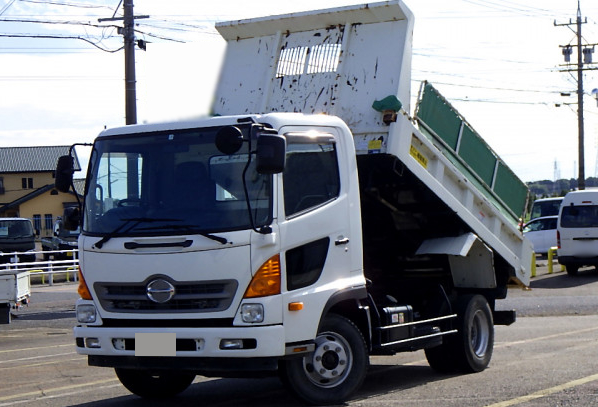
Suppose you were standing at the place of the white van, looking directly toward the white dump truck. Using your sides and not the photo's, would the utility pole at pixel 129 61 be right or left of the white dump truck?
right

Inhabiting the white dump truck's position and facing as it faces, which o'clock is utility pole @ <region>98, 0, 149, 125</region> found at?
The utility pole is roughly at 4 o'clock from the white dump truck.

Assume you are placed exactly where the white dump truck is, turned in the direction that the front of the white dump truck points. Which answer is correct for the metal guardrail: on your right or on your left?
on your right
